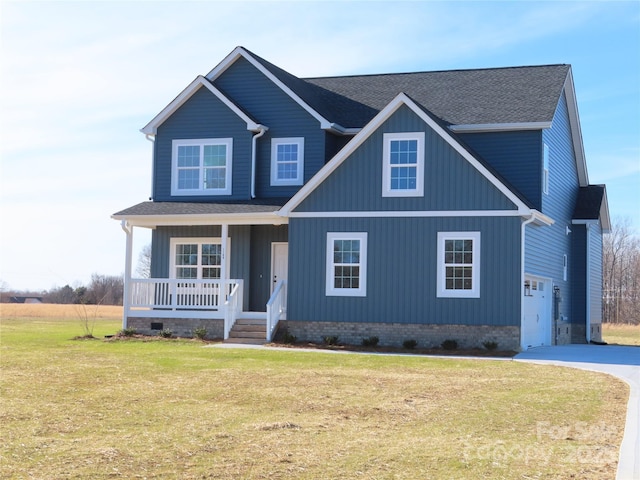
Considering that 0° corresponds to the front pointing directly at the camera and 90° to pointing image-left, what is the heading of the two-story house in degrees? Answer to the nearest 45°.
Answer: approximately 0°
